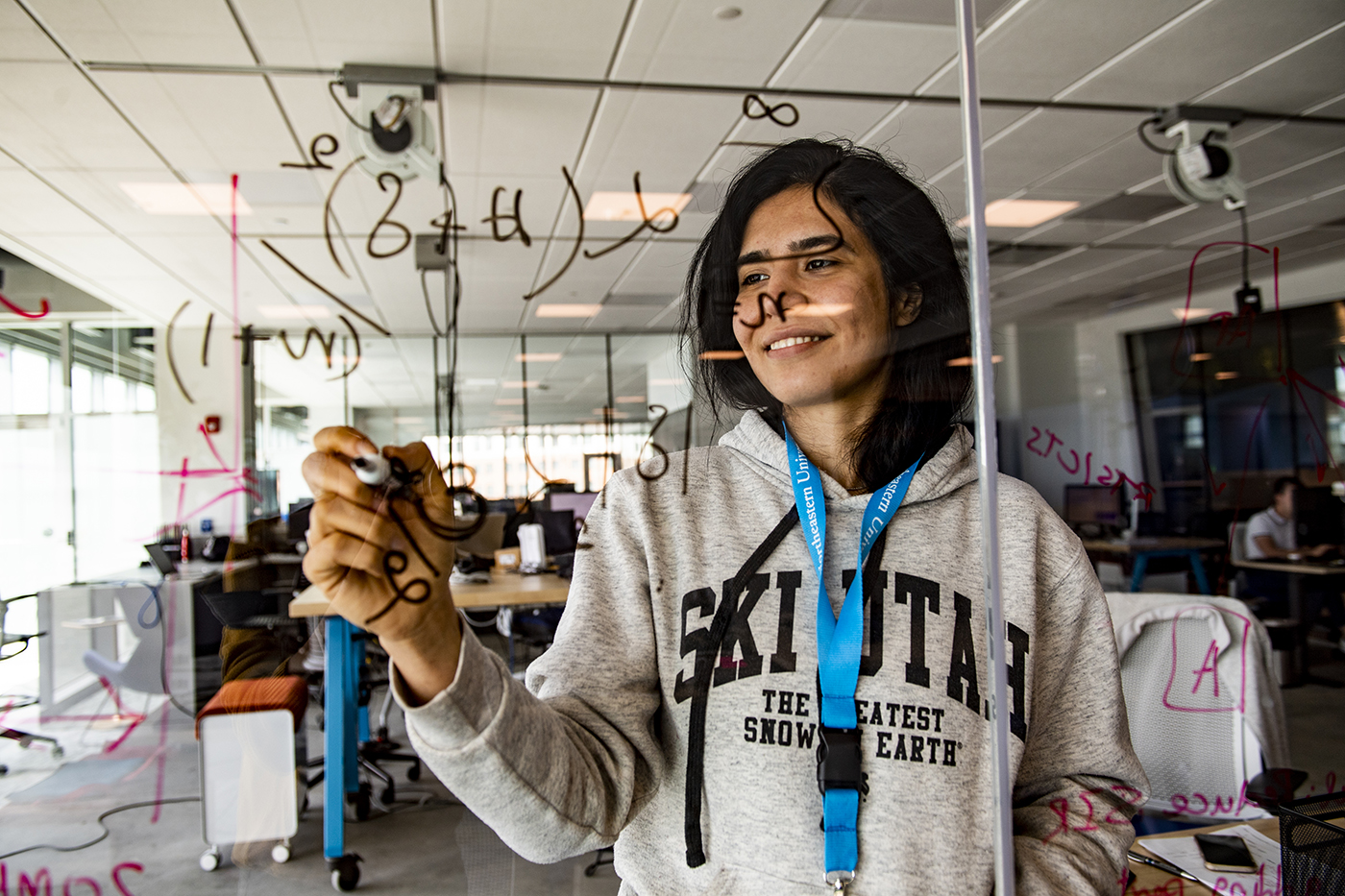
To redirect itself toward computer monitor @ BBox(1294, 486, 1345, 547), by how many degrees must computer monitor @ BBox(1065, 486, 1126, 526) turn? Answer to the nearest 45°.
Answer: approximately 135° to its left

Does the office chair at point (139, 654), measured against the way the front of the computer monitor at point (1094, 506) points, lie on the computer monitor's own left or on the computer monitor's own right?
on the computer monitor's own right

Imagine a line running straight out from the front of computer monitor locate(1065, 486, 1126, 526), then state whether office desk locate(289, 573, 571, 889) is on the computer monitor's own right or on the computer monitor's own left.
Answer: on the computer monitor's own right

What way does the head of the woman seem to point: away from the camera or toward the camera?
toward the camera

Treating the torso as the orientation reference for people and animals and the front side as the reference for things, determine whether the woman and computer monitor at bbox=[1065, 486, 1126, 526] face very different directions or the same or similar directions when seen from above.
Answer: same or similar directions

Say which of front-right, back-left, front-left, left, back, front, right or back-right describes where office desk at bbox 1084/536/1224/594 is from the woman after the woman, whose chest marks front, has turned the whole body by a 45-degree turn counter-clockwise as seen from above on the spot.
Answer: left

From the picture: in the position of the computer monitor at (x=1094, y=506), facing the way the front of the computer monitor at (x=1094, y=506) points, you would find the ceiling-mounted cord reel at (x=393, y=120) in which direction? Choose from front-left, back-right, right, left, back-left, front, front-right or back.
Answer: front-right

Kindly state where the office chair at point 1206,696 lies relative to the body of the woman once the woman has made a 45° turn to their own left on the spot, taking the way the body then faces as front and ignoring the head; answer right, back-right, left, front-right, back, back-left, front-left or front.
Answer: left

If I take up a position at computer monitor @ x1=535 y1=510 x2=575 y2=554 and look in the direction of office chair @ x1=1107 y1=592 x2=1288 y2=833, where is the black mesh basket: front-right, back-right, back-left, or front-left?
front-right

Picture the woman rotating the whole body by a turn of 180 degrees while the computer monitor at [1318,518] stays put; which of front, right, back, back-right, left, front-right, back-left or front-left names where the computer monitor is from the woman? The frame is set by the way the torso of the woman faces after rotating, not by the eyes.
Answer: front-right

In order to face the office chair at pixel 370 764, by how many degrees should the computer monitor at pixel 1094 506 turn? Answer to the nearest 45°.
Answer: approximately 90° to its right

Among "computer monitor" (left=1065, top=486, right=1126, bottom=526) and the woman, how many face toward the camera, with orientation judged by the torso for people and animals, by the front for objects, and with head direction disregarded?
2

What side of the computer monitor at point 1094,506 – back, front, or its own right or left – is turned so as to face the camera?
front

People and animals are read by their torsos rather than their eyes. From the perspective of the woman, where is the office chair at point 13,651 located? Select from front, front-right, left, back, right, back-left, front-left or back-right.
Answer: right

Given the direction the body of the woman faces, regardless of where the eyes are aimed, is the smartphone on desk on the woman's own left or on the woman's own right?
on the woman's own left

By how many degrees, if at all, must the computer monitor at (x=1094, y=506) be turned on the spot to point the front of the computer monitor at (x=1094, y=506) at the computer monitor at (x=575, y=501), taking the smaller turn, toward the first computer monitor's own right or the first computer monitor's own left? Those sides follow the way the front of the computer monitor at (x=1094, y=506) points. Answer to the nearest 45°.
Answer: approximately 45° to the first computer monitor's own right

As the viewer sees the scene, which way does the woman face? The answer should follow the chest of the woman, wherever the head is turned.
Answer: toward the camera
